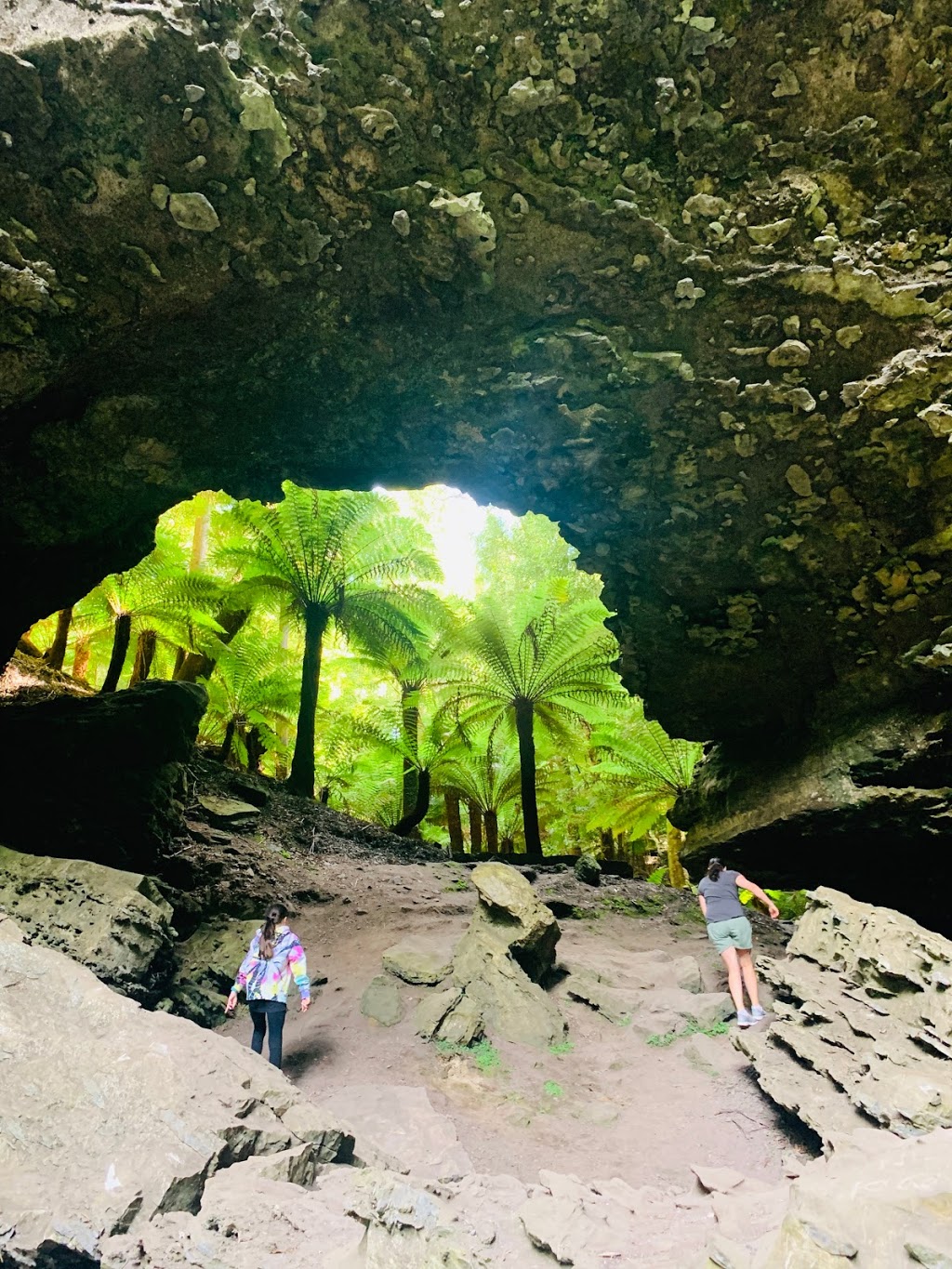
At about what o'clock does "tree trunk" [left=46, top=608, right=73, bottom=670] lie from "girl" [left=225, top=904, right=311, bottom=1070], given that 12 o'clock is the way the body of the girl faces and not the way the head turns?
The tree trunk is roughly at 11 o'clock from the girl.

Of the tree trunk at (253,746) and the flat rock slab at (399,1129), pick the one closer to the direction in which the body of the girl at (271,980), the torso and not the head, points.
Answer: the tree trunk

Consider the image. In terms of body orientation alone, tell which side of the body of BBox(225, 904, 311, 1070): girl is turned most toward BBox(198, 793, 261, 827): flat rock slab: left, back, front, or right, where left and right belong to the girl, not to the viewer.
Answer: front

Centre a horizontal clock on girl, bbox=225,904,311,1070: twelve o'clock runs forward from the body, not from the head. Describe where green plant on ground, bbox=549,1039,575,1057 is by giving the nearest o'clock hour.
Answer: The green plant on ground is roughly at 3 o'clock from the girl.

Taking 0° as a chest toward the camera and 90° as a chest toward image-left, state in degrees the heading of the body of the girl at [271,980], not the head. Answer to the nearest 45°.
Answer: approximately 180°

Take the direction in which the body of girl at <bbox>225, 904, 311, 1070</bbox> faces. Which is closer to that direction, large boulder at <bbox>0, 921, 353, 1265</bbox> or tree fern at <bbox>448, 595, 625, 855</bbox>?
the tree fern

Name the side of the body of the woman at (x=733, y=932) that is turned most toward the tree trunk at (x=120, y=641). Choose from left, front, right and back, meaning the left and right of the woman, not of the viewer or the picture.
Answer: left

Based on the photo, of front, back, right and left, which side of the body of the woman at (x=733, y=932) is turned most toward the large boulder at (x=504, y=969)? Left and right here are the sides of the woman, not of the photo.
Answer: left

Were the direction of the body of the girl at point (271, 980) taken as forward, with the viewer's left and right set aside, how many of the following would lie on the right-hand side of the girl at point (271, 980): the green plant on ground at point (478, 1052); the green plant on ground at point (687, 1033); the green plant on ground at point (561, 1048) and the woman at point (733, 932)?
4

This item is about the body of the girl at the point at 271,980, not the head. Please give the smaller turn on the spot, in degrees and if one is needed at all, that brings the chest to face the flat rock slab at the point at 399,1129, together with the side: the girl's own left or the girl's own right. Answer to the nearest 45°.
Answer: approximately 135° to the girl's own right

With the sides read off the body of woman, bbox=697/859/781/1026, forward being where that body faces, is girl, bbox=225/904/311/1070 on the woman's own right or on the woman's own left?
on the woman's own left

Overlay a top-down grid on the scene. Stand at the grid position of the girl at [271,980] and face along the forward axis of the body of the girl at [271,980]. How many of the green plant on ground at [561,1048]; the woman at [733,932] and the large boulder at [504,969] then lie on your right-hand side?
3

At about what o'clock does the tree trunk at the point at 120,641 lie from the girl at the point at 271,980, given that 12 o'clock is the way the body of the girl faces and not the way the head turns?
The tree trunk is roughly at 11 o'clock from the girl.

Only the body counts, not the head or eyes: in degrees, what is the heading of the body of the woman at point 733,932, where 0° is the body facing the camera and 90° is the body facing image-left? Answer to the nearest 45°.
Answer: approximately 180°

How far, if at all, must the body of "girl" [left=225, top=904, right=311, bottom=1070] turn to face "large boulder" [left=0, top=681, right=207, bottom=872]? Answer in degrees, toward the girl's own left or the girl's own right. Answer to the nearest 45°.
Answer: approximately 45° to the girl's own left

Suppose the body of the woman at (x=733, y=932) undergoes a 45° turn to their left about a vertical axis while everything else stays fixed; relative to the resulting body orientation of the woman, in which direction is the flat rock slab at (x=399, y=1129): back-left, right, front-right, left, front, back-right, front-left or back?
left
